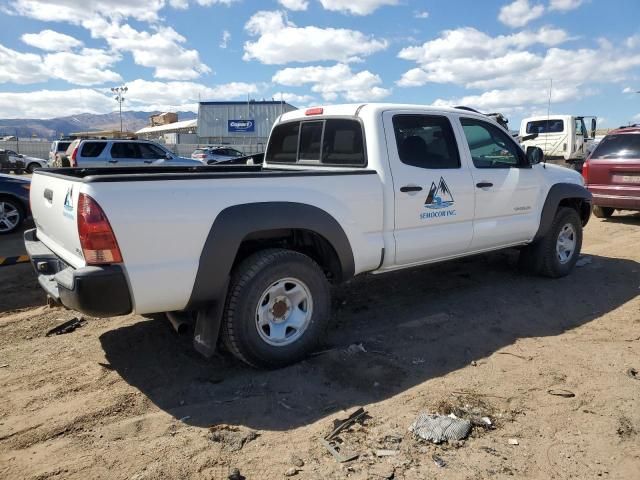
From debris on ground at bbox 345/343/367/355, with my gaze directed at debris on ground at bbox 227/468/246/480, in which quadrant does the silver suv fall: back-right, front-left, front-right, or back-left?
back-right

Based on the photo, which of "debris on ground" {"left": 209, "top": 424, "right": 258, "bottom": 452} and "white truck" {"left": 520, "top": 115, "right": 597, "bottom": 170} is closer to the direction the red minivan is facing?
the white truck

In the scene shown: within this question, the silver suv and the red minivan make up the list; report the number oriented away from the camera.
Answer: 1

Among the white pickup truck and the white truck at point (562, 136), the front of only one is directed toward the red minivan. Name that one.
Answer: the white pickup truck

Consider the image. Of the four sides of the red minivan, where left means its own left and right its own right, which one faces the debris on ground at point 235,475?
back

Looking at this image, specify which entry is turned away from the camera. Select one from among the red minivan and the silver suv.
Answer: the red minivan

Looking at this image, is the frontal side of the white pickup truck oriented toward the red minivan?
yes

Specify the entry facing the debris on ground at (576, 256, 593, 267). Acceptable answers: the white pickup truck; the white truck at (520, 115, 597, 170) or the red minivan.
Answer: the white pickup truck

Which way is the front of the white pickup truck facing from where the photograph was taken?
facing away from the viewer and to the right of the viewer

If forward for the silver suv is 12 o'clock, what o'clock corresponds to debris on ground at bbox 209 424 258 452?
The debris on ground is roughly at 3 o'clock from the silver suv.

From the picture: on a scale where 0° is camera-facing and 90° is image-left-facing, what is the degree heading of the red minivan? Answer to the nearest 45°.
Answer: approximately 180°
